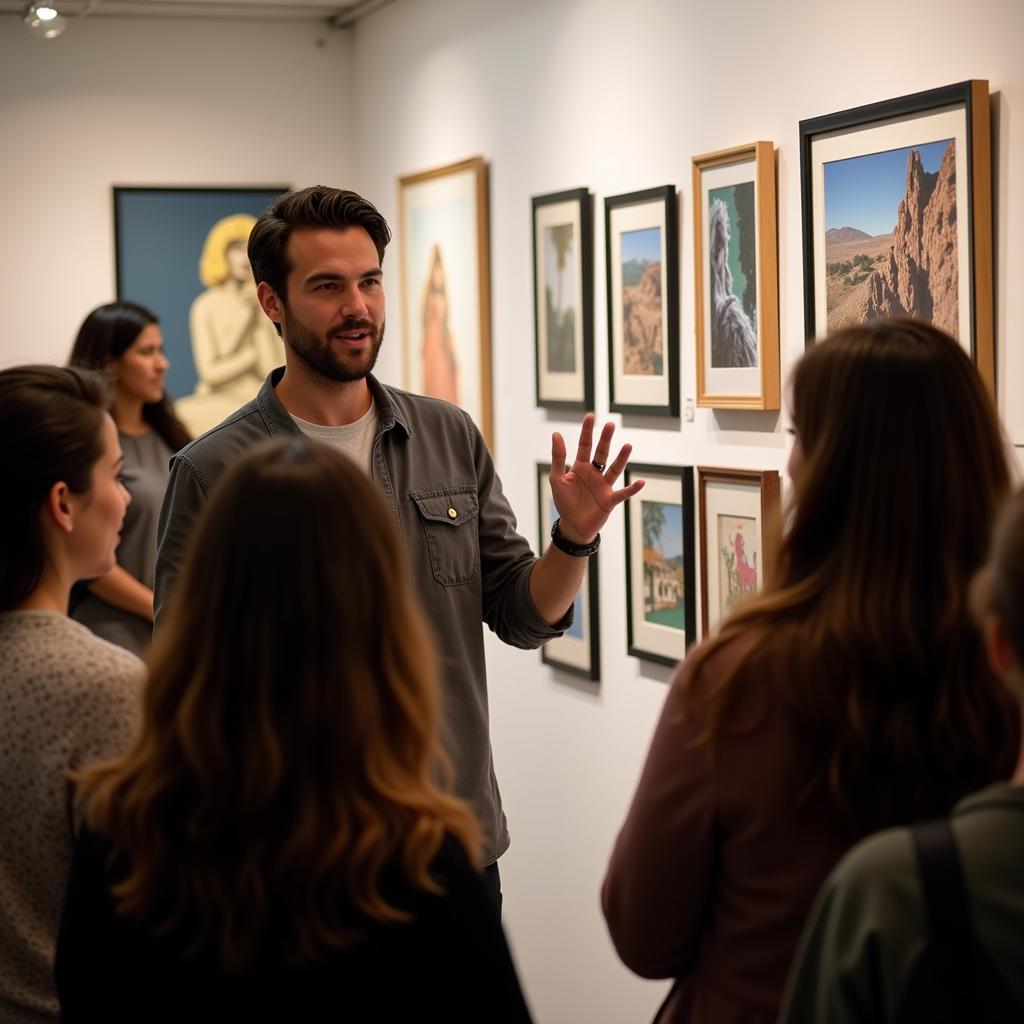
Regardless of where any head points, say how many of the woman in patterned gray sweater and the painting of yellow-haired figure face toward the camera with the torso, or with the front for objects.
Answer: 1

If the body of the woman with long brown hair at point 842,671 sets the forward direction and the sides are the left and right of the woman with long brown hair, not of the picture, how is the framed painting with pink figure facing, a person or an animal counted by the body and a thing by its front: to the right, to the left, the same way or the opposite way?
to the left

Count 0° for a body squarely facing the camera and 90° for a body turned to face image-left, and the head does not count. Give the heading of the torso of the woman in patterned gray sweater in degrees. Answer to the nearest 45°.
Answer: approximately 225°

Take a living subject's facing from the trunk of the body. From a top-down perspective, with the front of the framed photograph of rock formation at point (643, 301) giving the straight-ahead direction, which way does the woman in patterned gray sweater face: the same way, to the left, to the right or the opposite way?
the opposite way

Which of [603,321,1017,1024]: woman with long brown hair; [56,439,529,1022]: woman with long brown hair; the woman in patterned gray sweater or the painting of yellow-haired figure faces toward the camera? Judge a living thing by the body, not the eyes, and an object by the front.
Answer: the painting of yellow-haired figure

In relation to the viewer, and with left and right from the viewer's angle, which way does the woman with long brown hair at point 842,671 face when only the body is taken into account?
facing away from the viewer and to the left of the viewer

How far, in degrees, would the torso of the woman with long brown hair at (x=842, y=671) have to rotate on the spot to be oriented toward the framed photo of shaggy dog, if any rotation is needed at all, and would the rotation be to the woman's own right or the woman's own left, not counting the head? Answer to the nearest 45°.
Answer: approximately 45° to the woman's own right

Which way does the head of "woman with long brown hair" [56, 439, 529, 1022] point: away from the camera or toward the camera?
away from the camera

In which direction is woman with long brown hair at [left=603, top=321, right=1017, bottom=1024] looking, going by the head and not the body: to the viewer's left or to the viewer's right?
to the viewer's left
